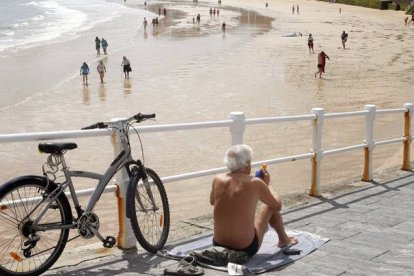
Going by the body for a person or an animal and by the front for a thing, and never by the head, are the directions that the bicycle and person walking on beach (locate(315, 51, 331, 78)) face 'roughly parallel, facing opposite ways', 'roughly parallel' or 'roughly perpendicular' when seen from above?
roughly perpendicular

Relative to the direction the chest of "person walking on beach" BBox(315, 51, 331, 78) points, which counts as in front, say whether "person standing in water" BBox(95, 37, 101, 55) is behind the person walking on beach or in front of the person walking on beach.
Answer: behind

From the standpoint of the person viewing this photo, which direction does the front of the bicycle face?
facing away from the viewer and to the right of the viewer

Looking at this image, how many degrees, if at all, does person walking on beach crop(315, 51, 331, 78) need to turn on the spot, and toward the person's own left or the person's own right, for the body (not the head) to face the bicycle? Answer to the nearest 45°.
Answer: approximately 90° to the person's own right

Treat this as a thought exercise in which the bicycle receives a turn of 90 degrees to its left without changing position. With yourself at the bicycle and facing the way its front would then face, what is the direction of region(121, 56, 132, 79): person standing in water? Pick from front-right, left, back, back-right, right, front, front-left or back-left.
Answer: front-right

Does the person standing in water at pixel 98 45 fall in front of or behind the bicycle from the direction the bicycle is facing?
in front

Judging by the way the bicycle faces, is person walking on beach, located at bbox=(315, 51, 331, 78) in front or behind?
in front
